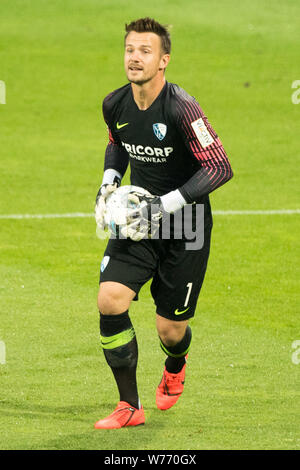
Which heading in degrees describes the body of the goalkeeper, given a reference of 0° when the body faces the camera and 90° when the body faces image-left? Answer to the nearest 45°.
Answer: approximately 45°
